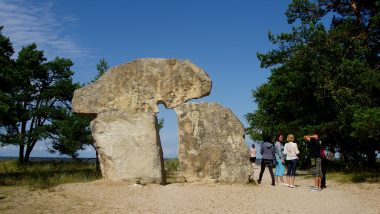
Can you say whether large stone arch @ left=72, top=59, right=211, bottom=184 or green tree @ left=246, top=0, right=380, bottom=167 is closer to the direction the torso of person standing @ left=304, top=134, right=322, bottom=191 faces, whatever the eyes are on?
the large stone arch

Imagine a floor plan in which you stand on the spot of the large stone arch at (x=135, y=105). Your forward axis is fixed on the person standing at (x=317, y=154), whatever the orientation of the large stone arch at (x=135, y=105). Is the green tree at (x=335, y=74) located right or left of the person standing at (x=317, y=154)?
left

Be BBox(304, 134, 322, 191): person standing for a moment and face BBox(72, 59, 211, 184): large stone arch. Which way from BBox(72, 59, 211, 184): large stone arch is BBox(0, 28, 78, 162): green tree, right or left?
right

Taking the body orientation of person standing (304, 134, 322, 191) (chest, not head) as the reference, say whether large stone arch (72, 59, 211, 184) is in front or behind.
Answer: in front

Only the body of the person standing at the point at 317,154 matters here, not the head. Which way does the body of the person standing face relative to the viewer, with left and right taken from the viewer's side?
facing to the left of the viewer

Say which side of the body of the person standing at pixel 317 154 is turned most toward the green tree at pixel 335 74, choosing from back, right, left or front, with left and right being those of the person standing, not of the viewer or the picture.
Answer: right

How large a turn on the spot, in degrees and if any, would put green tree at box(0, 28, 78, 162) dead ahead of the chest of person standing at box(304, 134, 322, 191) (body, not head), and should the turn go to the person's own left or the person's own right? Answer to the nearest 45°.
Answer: approximately 45° to the person's own right
